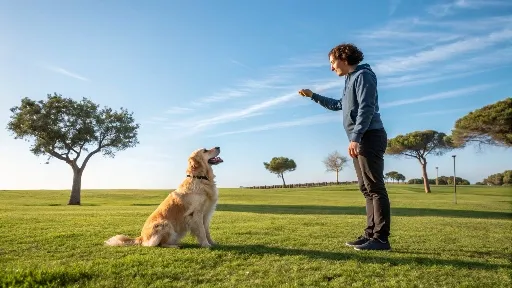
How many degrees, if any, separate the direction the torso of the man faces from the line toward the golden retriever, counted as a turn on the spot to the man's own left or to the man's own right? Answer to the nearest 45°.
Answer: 0° — they already face it

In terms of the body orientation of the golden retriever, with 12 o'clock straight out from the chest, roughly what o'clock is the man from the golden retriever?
The man is roughly at 1 o'clock from the golden retriever.

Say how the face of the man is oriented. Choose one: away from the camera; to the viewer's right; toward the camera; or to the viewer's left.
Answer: to the viewer's left

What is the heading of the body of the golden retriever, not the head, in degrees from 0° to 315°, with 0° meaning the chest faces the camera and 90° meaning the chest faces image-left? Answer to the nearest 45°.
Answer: approximately 270°

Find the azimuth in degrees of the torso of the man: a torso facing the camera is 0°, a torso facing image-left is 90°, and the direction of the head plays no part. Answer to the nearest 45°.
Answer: approximately 90°

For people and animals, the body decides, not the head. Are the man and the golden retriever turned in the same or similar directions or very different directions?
very different directions

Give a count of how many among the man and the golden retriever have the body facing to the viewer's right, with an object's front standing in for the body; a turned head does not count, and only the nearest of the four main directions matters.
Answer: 1
